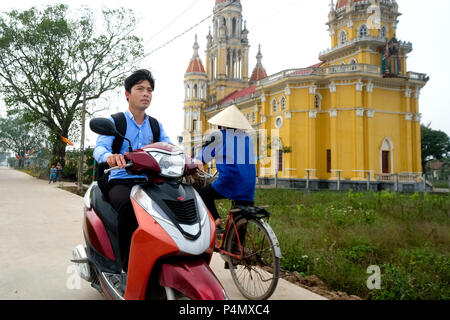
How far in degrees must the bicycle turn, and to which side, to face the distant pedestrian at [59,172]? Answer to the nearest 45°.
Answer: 0° — it already faces them

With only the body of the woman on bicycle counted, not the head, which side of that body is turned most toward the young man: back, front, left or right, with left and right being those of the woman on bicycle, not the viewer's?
left

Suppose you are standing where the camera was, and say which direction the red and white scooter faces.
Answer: facing the viewer and to the right of the viewer

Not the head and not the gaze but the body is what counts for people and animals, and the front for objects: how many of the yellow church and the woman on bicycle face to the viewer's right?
0

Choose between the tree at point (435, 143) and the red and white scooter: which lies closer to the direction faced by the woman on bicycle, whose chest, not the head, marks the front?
the tree

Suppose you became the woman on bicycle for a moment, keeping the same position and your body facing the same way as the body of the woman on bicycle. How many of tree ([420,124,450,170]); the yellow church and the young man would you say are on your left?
1
